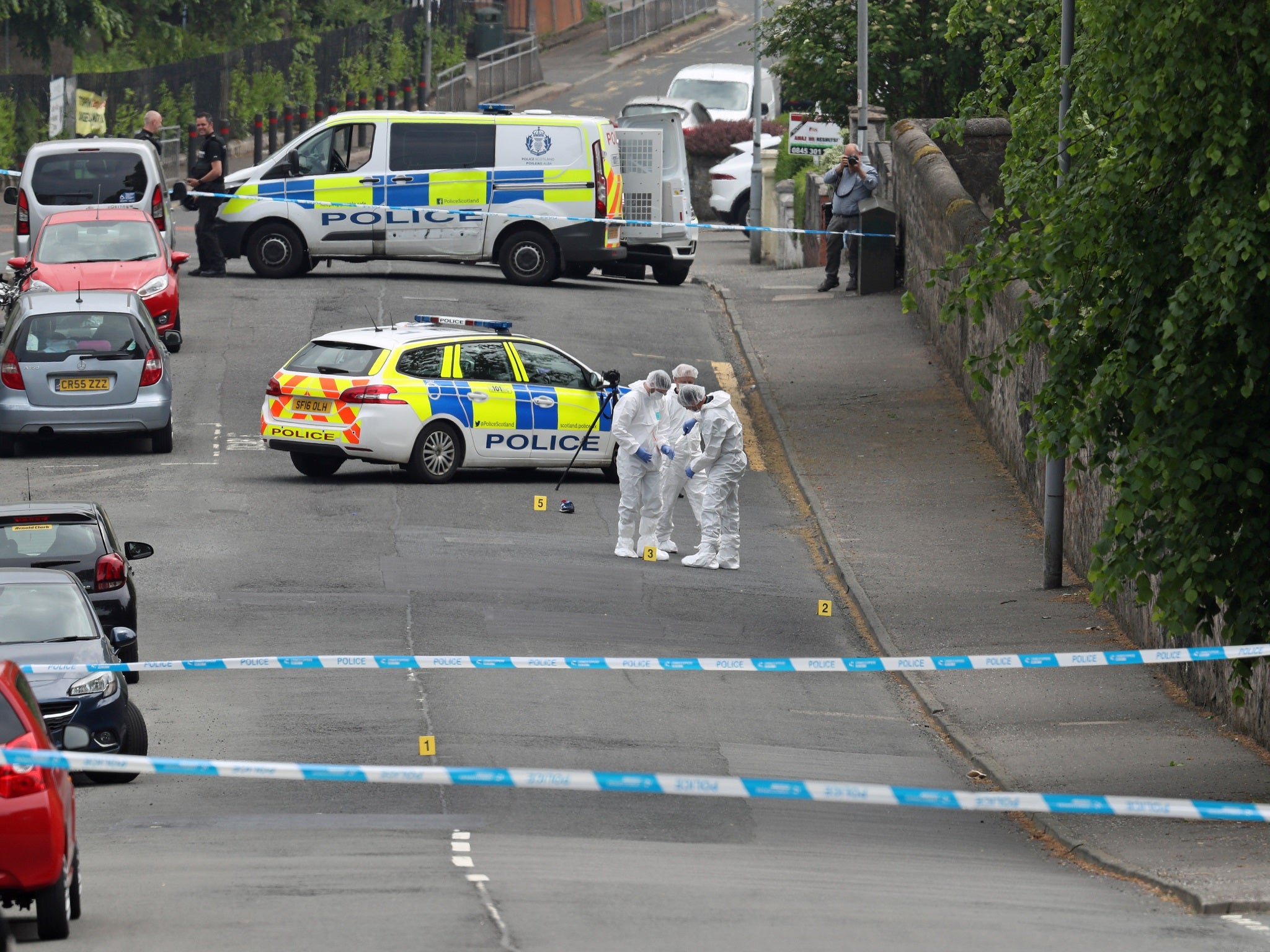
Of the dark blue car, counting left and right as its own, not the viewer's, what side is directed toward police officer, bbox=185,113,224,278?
back

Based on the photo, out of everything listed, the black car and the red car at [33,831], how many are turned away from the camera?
2

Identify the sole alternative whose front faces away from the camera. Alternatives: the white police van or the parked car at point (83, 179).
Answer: the parked car

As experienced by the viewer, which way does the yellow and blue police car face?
facing away from the viewer and to the right of the viewer

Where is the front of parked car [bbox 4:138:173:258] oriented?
away from the camera

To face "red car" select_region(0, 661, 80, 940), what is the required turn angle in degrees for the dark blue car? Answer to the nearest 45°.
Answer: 0° — it already faces it

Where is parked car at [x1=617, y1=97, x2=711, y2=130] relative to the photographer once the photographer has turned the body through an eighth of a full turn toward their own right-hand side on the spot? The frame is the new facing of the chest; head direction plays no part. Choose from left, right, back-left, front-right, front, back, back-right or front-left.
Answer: back-right

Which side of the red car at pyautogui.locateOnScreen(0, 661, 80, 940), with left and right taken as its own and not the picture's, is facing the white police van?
front

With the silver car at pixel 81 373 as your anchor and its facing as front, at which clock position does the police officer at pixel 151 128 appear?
The police officer is roughly at 12 o'clock from the silver car.

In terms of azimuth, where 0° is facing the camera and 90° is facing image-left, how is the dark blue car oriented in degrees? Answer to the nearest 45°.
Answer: approximately 0°

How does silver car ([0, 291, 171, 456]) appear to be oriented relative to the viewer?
away from the camera

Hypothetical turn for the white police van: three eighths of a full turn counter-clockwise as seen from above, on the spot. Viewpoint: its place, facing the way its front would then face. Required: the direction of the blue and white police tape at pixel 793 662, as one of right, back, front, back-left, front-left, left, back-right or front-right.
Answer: front-right

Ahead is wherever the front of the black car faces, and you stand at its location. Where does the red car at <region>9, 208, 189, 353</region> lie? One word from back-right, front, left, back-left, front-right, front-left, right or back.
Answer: front

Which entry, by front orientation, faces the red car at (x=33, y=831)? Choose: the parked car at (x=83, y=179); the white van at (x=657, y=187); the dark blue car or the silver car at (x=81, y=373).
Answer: the dark blue car

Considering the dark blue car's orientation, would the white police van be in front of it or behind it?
behind

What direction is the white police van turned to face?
to the viewer's left
